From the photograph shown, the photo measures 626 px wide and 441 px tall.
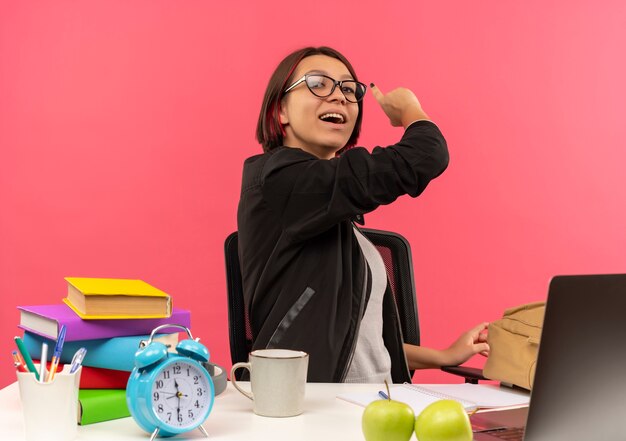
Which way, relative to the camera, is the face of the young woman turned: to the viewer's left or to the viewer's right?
to the viewer's right

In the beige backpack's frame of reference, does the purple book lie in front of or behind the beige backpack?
in front

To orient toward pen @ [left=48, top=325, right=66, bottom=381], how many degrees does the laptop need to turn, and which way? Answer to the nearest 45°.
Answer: approximately 45° to its left

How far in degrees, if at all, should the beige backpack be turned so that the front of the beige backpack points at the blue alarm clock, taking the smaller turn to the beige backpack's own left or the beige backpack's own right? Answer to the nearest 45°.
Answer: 0° — it already faces it

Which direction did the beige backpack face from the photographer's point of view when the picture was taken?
facing the viewer and to the left of the viewer

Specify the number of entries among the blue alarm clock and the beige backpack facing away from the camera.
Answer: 0

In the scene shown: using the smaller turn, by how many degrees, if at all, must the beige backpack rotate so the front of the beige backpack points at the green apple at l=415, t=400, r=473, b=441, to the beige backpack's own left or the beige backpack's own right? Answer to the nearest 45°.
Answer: approximately 45° to the beige backpack's own left

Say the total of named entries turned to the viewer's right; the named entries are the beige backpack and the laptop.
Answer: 0

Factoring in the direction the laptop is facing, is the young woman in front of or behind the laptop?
in front

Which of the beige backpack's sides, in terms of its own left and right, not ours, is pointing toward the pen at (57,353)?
front

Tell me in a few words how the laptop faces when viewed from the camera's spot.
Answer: facing away from the viewer and to the left of the viewer

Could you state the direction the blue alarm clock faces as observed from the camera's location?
facing the viewer and to the right of the viewer
